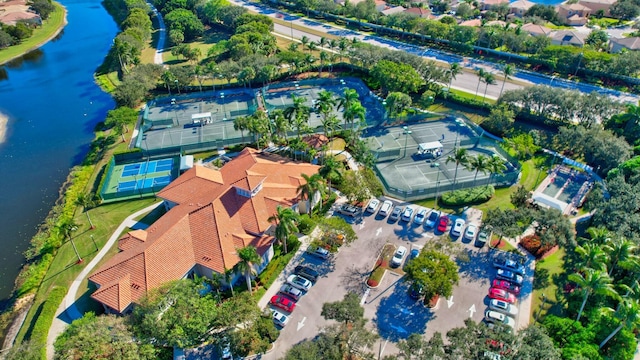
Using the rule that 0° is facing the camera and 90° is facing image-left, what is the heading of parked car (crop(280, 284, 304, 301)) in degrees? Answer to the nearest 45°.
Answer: approximately 135°

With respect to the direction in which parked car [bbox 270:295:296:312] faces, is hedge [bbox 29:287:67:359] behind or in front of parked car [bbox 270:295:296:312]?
in front

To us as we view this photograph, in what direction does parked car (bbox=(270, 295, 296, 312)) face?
facing away from the viewer and to the left of the viewer

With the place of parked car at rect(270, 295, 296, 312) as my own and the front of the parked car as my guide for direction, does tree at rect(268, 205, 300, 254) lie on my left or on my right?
on my right

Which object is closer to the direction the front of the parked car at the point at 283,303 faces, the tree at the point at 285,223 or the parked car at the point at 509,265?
the tree

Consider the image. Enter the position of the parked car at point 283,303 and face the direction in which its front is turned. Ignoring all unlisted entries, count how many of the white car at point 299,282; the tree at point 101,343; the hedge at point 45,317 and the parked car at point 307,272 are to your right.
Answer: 2

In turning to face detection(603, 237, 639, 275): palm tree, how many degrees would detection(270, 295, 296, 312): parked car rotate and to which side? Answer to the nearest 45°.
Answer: approximately 135° to its right

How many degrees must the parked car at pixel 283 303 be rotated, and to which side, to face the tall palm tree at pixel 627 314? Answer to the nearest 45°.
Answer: approximately 135° to its right
